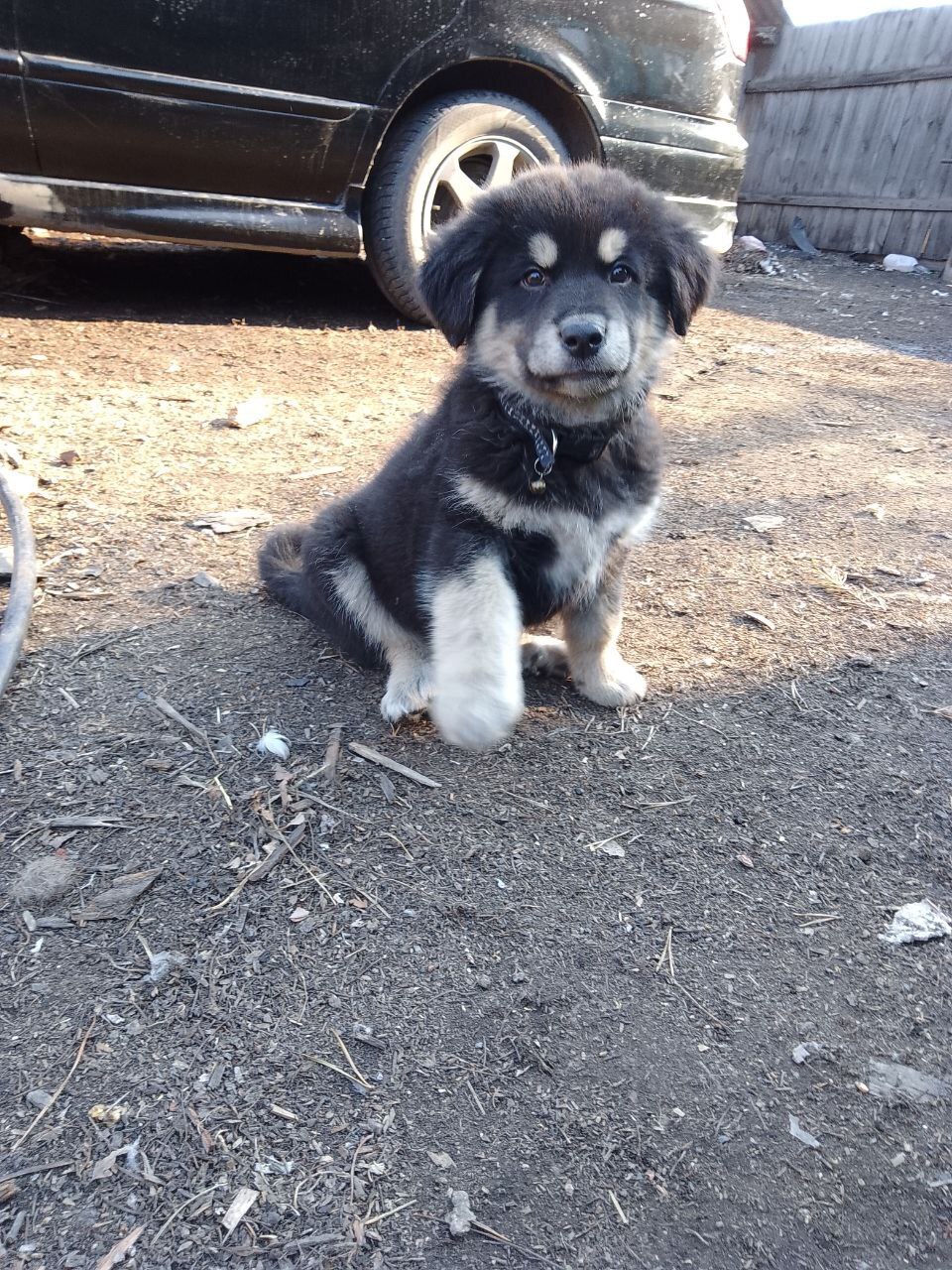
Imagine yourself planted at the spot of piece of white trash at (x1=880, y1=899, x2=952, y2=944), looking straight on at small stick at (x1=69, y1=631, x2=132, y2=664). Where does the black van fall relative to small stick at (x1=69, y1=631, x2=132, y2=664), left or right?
right

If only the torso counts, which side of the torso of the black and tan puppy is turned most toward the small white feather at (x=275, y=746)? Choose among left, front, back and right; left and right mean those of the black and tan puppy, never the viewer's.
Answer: right

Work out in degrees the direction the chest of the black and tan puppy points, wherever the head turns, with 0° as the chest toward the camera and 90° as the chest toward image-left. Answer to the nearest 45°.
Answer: approximately 315°

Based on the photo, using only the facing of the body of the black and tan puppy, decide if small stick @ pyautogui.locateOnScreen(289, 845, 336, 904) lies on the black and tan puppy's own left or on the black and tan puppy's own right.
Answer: on the black and tan puppy's own right

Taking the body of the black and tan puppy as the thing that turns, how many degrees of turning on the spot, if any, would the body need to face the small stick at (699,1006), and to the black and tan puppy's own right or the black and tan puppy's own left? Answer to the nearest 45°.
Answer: approximately 45° to the black and tan puppy's own right

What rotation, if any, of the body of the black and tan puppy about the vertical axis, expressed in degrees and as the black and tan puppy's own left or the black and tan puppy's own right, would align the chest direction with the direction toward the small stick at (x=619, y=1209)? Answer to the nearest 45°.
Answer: approximately 45° to the black and tan puppy's own right

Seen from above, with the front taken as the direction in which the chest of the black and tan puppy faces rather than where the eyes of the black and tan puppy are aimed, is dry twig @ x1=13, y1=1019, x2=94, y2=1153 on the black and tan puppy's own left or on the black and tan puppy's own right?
on the black and tan puppy's own right

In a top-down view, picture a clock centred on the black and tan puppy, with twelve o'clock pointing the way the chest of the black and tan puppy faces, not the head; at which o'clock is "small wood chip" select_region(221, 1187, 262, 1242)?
The small wood chip is roughly at 2 o'clock from the black and tan puppy.

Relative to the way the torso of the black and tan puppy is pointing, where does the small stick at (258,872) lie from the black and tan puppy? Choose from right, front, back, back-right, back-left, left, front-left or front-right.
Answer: right

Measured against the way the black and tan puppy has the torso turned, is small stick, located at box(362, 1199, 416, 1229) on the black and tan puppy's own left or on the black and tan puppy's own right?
on the black and tan puppy's own right

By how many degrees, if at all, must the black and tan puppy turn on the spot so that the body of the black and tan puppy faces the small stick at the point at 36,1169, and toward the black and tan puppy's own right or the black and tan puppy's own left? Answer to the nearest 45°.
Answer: approximately 90° to the black and tan puppy's own right

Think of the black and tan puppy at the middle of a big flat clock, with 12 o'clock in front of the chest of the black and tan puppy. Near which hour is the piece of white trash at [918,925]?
The piece of white trash is roughly at 12 o'clock from the black and tan puppy.
